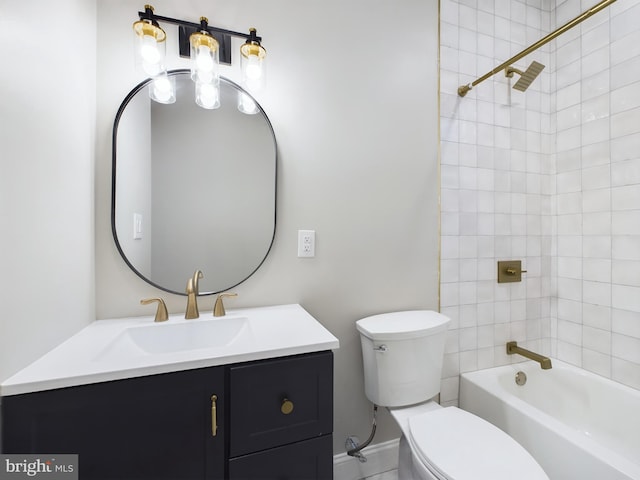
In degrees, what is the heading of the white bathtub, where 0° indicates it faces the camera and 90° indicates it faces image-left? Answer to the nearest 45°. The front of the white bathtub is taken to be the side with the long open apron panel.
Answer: approximately 45°

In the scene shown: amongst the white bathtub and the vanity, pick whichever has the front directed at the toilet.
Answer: the white bathtub

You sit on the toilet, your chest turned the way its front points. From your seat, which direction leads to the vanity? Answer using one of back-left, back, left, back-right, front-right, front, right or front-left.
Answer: right

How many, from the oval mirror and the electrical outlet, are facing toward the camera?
2

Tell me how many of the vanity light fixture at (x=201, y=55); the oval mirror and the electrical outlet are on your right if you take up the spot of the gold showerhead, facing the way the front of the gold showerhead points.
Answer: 3

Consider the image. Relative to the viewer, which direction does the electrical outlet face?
toward the camera

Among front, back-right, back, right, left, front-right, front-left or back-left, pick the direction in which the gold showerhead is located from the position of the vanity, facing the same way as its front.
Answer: left

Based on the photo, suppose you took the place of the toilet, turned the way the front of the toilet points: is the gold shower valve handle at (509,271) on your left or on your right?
on your left
